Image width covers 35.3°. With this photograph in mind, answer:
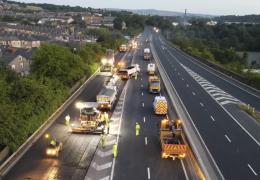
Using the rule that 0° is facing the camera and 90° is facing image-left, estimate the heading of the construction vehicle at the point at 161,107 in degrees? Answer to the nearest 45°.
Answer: approximately 180°

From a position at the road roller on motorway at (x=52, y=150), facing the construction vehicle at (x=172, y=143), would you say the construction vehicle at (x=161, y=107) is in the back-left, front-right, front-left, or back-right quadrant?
front-left

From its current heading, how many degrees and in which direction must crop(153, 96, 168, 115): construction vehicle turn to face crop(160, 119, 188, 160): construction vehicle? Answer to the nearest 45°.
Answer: approximately 180°

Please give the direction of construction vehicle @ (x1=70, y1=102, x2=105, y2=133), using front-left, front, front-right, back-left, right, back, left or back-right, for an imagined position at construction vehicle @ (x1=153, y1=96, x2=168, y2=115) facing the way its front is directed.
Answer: back-left

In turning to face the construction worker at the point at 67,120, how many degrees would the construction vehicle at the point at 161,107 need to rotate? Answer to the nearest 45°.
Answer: approximately 135° to its left

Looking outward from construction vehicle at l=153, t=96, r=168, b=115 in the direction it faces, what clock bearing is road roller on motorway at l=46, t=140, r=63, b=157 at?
The road roller on motorway is roughly at 7 o'clock from the construction vehicle.

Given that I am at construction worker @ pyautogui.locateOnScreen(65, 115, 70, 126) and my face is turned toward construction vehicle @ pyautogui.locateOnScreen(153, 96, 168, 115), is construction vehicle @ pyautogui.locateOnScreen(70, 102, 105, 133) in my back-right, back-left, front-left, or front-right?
front-right

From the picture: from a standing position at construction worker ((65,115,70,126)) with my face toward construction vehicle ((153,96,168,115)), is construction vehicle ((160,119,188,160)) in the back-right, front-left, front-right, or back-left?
front-right
